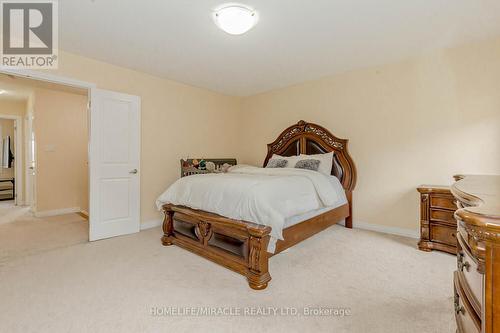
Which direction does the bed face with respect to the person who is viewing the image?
facing the viewer and to the left of the viewer

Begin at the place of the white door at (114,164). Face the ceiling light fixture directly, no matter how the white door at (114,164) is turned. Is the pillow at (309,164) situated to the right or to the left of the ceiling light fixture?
left

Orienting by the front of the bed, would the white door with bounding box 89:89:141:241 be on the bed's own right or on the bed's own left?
on the bed's own right
